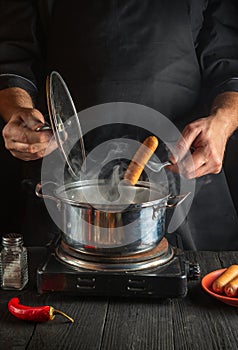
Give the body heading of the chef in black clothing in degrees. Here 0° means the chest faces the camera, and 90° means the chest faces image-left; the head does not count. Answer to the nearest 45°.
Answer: approximately 0°

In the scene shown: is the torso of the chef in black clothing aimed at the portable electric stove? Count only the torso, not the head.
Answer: yes
